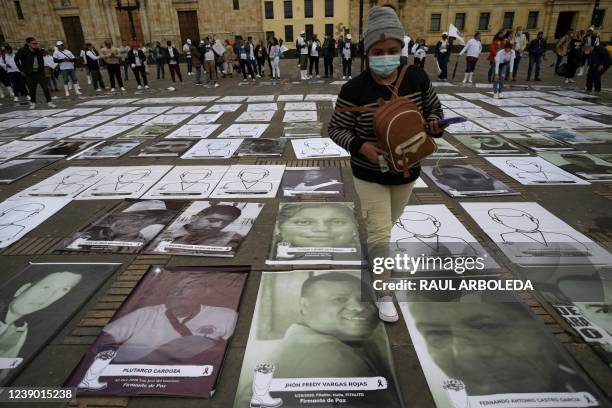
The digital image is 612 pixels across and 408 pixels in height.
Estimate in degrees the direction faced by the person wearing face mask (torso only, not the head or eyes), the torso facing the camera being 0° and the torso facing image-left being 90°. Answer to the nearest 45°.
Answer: approximately 0°

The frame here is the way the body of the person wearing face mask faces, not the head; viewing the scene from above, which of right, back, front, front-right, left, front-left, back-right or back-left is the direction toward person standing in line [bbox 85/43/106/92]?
back-right

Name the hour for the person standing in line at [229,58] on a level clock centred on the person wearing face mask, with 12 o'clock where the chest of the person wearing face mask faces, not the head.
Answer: The person standing in line is roughly at 5 o'clock from the person wearing face mask.

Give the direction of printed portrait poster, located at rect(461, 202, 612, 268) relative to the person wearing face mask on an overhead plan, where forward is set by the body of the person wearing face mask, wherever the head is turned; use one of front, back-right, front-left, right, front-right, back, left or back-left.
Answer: back-left

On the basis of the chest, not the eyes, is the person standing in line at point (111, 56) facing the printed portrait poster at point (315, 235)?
yes

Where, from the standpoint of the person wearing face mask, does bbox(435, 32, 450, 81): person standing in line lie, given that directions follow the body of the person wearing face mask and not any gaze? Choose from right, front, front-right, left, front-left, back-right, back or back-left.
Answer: back

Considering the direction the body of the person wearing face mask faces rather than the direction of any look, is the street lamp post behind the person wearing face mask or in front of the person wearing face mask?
behind

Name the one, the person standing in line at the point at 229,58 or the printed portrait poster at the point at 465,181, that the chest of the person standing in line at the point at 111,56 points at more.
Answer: the printed portrait poster

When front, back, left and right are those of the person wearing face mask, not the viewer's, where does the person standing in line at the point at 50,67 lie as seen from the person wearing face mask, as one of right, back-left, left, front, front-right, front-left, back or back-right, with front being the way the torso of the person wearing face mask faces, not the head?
back-right

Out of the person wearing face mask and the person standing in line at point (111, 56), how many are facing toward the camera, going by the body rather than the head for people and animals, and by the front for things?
2

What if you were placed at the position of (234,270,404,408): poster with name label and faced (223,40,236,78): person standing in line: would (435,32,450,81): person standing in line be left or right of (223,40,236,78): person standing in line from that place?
right

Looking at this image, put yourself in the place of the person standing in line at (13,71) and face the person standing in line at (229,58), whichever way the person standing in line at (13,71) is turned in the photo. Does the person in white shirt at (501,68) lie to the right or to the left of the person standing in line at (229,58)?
right

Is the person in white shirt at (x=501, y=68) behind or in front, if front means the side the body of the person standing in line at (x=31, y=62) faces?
in front
